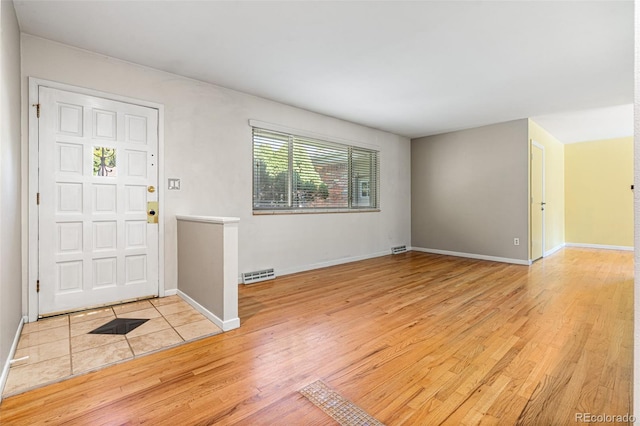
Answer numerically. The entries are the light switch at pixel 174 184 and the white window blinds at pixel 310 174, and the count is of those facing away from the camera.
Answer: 0

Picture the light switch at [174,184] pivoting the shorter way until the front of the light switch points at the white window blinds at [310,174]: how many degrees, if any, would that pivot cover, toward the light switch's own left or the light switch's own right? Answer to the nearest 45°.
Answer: approximately 90° to the light switch's own left

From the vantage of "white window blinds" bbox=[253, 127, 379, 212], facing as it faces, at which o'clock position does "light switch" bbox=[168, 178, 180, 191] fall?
The light switch is roughly at 3 o'clock from the white window blinds.

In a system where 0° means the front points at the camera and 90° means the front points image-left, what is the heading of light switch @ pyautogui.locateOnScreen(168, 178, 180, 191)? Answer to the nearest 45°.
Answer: approximately 0°

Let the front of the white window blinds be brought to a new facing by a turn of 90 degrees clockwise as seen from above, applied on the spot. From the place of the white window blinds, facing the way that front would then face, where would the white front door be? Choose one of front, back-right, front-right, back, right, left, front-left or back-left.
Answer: front
